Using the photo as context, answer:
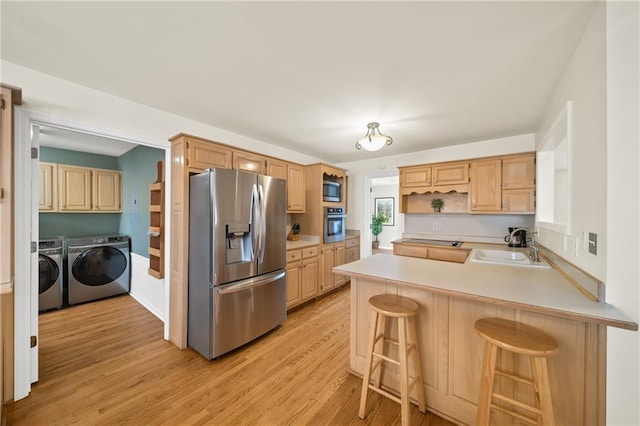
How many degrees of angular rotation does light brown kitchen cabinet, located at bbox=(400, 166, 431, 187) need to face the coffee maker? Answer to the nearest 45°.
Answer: approximately 90° to its left

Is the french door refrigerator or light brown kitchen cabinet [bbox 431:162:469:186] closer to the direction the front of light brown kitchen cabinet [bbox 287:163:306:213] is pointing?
the light brown kitchen cabinet

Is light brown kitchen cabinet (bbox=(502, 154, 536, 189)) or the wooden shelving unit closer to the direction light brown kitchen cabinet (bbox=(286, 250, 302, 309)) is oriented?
the light brown kitchen cabinet

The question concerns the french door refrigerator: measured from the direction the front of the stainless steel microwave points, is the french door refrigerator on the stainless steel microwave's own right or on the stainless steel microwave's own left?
on the stainless steel microwave's own right

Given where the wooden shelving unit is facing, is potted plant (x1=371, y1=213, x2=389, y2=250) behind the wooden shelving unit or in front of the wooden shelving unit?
behind

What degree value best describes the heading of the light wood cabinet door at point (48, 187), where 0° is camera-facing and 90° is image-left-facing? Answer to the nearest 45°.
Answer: approximately 0°

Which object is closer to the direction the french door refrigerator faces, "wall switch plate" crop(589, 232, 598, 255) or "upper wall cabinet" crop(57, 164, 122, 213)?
the wall switch plate

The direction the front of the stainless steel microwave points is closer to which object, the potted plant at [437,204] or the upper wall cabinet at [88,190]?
the potted plant

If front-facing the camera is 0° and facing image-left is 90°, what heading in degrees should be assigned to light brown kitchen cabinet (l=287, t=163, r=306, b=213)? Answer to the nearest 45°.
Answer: approximately 315°

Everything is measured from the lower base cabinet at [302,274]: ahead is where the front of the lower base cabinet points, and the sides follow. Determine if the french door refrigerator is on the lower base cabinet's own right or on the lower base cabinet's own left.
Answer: on the lower base cabinet's own right

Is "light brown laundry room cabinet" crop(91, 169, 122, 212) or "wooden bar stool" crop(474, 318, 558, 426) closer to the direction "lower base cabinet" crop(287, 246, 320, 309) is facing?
the wooden bar stool

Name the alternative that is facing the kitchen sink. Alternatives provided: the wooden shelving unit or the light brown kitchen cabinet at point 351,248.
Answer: the light brown kitchen cabinet
